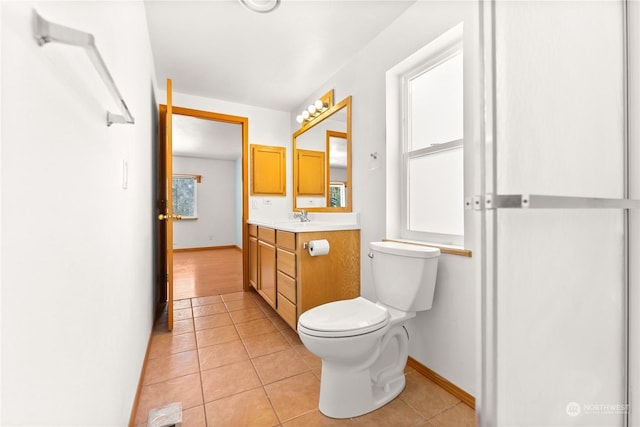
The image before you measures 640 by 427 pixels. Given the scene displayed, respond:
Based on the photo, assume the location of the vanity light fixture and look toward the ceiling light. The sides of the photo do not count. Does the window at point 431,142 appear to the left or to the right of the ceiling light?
left

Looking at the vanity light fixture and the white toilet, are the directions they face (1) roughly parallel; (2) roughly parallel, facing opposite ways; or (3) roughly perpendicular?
roughly parallel

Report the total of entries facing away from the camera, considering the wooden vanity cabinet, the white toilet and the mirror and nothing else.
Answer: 0

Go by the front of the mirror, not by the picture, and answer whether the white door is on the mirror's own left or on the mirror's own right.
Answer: on the mirror's own left

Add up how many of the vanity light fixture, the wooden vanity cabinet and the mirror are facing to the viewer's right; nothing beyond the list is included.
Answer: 0

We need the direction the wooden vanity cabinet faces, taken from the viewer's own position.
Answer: facing the viewer and to the left of the viewer

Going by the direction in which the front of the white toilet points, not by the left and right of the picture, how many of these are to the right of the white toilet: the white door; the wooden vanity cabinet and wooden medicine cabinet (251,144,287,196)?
2

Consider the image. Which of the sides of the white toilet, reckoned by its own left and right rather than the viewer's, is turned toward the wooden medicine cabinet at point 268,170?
right

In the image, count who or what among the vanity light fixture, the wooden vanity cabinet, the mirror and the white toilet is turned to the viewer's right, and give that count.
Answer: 0

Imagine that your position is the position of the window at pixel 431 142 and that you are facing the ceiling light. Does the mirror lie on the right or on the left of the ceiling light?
right

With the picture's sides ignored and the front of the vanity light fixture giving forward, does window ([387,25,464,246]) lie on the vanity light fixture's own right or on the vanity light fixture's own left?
on the vanity light fixture's own left

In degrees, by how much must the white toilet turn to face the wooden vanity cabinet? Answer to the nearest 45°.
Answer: approximately 90° to its right

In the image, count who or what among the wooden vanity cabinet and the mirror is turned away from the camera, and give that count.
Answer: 0

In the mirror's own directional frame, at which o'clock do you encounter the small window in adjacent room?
The small window in adjacent room is roughly at 3 o'clock from the mirror.

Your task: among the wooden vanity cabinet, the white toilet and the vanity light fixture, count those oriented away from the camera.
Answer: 0

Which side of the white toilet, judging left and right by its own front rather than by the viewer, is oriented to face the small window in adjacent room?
right
